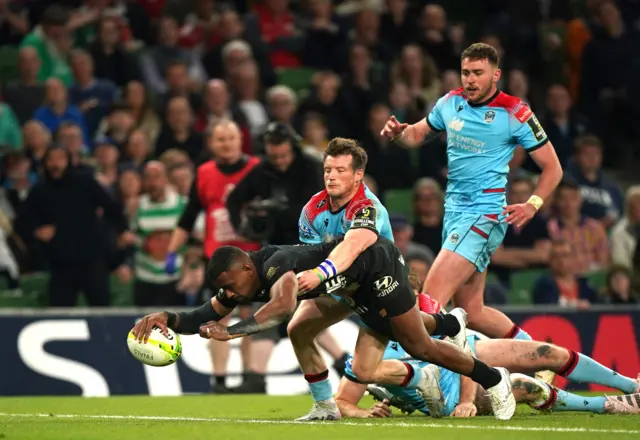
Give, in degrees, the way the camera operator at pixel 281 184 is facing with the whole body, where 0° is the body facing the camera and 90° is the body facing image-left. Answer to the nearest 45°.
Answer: approximately 0°

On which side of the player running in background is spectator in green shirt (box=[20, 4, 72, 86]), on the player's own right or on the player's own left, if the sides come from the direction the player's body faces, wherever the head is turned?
on the player's own right

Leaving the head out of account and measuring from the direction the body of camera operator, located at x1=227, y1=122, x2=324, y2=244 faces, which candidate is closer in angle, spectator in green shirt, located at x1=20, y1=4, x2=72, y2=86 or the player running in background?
the player running in background

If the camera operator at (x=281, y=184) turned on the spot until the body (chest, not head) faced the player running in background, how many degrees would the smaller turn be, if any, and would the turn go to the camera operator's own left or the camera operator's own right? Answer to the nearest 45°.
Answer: approximately 45° to the camera operator's own left

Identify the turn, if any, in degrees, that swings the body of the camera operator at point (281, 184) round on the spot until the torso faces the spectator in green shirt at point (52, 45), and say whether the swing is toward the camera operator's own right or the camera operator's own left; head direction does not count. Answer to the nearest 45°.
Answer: approximately 135° to the camera operator's own right

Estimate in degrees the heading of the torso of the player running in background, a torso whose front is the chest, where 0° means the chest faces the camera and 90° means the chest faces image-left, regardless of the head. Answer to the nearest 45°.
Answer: approximately 45°

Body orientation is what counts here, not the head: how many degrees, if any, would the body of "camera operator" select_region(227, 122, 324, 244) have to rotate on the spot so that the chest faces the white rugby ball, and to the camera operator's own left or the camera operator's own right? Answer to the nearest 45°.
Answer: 0° — they already face it
